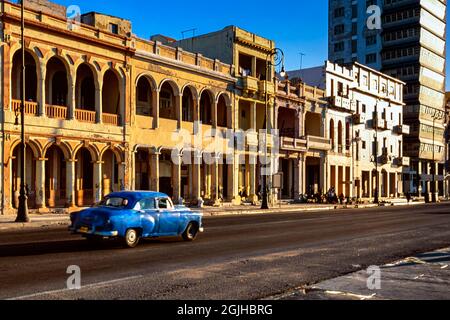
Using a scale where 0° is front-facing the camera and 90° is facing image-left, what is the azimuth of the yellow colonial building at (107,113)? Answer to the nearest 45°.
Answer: approximately 315°

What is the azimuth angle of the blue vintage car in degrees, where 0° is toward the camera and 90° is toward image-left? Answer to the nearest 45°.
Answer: approximately 225°

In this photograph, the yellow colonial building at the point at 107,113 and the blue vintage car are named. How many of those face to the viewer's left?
0

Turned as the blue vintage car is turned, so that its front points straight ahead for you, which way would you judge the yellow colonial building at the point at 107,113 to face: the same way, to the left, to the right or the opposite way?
to the right

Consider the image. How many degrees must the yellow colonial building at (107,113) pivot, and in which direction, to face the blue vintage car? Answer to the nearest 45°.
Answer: approximately 45° to its right
